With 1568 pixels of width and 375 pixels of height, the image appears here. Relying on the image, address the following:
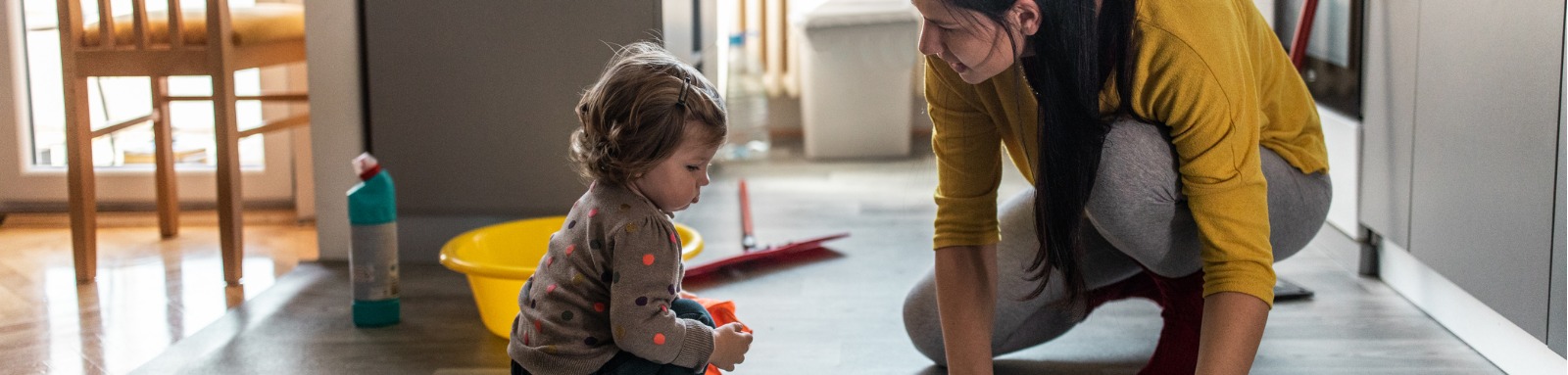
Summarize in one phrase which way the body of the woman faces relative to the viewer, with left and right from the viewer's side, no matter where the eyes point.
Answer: facing the viewer and to the left of the viewer

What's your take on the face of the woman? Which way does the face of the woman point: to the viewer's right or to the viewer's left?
to the viewer's left

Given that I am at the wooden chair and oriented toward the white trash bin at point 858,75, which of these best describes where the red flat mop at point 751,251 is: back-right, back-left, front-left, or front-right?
front-right

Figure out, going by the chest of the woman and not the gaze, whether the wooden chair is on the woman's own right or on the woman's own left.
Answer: on the woman's own right
